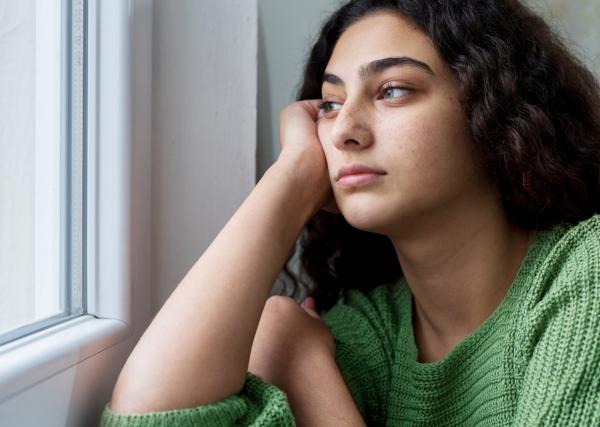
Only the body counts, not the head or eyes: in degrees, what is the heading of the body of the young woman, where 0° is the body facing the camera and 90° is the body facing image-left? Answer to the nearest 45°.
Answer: approximately 45°

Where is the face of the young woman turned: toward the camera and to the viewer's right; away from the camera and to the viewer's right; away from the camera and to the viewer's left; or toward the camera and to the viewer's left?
toward the camera and to the viewer's left
